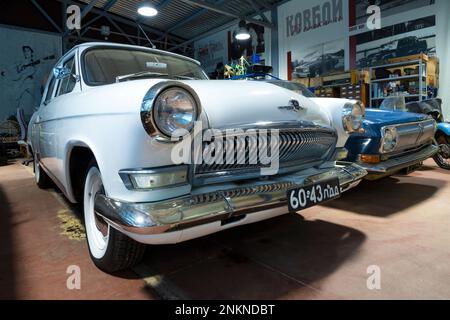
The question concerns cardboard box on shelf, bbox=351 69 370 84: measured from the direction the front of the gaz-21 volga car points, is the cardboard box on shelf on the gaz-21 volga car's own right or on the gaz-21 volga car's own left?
on the gaz-21 volga car's own left

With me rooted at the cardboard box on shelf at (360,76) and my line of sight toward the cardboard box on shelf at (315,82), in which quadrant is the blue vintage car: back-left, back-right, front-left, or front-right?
back-left

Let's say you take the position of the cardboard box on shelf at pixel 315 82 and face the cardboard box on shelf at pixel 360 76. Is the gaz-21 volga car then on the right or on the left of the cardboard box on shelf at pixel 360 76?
right

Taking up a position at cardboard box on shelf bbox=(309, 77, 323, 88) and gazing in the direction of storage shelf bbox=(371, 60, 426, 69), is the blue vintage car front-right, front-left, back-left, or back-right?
front-right

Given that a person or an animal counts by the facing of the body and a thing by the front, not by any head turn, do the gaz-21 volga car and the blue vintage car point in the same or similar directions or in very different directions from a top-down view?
same or similar directions

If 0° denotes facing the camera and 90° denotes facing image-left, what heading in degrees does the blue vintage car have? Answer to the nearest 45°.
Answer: approximately 315°

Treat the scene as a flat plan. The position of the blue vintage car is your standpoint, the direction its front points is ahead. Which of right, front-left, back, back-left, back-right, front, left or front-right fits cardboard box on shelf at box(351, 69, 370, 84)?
back-left

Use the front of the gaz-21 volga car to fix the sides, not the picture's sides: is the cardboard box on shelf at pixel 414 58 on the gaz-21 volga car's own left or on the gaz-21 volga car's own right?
on the gaz-21 volga car's own left

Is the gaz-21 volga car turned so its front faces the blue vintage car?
no

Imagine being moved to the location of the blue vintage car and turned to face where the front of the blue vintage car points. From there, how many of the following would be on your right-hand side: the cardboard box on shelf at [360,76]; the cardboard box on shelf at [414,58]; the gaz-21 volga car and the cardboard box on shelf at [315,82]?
1

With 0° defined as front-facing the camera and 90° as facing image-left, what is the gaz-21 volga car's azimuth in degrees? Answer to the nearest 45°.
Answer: approximately 315°

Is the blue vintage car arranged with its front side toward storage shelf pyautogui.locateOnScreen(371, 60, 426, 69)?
no

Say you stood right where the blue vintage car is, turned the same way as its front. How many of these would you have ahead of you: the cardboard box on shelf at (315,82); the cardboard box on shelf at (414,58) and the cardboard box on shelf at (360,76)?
0

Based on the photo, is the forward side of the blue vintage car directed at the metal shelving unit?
no

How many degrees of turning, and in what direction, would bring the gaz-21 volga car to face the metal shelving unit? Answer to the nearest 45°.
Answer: approximately 90° to its left

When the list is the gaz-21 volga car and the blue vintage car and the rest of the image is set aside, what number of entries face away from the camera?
0
